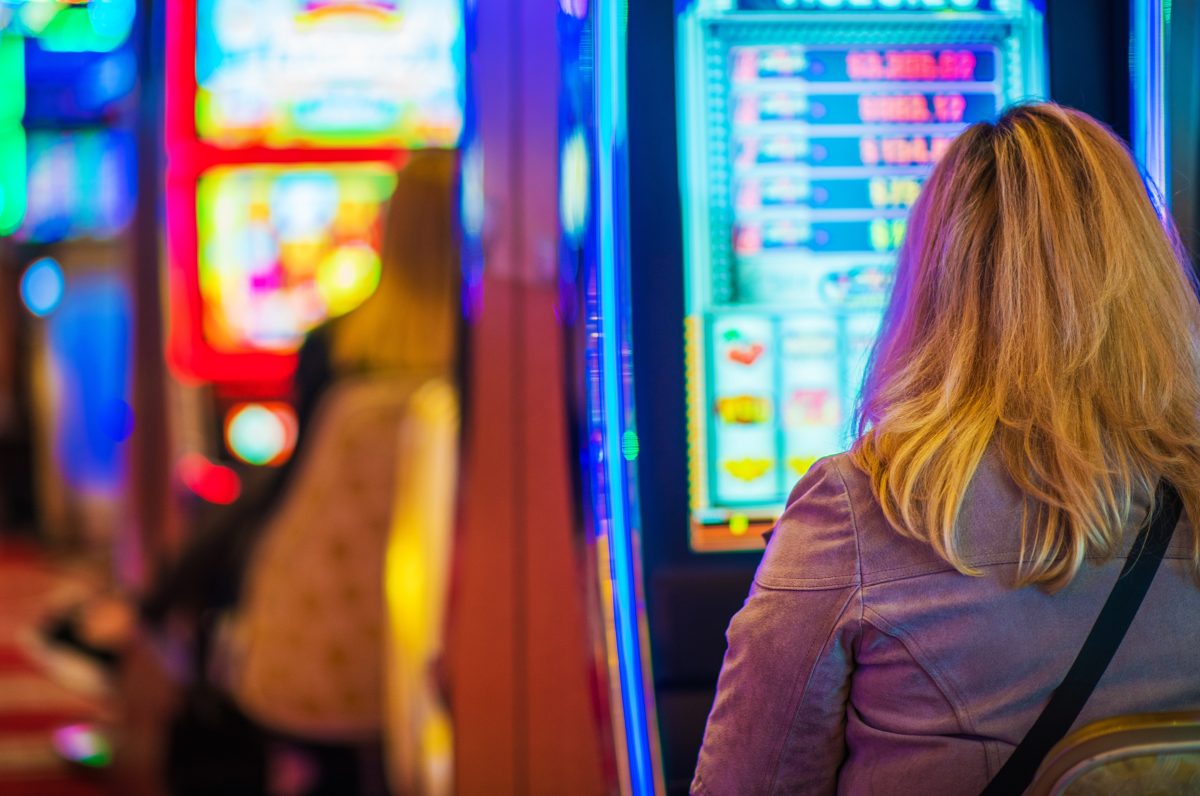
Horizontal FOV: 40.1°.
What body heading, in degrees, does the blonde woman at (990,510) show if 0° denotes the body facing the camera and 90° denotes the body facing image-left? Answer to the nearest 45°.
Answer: approximately 180°

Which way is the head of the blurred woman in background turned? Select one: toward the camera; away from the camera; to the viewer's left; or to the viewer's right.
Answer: away from the camera

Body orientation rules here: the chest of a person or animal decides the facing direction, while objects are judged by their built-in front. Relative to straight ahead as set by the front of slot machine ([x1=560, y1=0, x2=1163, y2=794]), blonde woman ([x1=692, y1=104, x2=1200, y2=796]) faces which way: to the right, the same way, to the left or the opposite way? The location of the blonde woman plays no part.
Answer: the opposite way

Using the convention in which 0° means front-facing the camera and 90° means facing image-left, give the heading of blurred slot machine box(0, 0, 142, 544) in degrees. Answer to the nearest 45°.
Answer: approximately 0°
